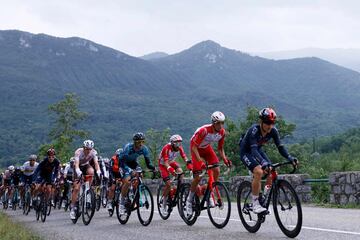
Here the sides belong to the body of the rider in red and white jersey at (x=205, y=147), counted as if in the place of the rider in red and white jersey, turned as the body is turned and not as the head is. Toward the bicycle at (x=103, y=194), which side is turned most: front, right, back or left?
back

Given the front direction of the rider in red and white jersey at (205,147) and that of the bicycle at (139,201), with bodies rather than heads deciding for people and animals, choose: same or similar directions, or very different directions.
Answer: same or similar directions

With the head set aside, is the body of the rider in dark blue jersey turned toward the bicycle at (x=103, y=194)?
no

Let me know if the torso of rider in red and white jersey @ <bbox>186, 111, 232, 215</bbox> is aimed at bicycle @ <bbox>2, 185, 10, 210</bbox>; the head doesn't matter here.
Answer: no

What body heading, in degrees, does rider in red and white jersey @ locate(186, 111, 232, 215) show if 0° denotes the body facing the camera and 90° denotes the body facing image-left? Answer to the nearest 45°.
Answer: approximately 315°

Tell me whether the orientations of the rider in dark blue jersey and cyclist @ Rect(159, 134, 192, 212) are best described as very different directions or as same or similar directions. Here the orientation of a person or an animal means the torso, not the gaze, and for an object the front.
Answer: same or similar directions

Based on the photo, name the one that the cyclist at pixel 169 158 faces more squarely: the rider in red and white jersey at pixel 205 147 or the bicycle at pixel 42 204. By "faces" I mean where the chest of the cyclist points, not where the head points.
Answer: the rider in red and white jersey

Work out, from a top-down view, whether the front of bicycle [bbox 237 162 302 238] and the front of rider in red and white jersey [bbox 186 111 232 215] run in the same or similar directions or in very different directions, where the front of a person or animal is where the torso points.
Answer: same or similar directions

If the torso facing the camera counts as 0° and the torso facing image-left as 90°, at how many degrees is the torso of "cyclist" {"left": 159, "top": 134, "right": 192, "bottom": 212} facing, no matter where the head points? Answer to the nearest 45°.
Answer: approximately 315°

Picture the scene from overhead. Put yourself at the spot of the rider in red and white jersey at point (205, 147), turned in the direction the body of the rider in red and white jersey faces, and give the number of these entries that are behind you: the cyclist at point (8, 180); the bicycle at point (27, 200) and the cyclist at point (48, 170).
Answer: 3

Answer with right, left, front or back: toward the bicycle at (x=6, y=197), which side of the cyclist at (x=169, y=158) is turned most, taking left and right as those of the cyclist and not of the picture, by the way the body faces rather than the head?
back

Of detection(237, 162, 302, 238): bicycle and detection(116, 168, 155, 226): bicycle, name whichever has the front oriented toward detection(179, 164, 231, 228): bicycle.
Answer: detection(116, 168, 155, 226): bicycle

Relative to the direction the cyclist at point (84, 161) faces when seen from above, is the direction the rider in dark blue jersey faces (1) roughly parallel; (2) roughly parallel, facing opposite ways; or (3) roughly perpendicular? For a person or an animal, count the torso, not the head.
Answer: roughly parallel

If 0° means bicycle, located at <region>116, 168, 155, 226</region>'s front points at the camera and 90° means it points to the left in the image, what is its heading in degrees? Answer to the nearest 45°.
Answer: approximately 315°

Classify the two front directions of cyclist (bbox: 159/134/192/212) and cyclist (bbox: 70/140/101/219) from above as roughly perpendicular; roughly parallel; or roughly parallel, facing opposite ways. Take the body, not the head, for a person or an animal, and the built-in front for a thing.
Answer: roughly parallel

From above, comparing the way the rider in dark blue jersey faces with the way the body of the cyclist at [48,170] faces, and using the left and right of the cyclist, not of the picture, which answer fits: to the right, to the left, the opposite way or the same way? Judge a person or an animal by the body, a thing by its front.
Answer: the same way

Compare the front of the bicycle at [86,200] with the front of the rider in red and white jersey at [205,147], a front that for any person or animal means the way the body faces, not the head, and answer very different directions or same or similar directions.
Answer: same or similar directions

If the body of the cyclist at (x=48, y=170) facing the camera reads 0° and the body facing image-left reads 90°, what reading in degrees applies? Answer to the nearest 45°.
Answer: approximately 0°

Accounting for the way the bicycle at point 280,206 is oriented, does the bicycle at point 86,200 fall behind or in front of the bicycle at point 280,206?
behind

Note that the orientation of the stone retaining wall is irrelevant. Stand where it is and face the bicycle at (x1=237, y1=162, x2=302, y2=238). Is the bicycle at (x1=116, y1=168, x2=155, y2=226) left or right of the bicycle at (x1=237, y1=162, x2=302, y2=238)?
right
